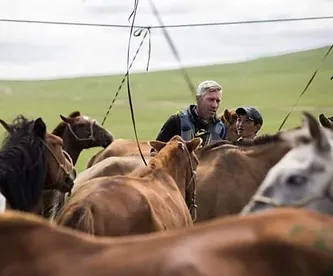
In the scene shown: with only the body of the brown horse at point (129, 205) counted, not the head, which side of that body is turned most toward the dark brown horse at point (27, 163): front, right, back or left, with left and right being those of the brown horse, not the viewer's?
left

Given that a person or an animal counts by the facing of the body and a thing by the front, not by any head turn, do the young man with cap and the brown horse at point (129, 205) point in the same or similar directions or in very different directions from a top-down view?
very different directions

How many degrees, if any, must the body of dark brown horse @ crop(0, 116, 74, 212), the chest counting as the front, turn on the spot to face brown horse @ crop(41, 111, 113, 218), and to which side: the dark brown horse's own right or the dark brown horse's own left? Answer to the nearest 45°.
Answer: approximately 45° to the dark brown horse's own left

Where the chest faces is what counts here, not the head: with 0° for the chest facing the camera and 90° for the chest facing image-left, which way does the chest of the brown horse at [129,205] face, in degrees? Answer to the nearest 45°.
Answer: approximately 225°

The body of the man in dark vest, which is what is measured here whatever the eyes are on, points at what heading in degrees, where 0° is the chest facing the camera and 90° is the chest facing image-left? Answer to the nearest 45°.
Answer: approximately 315°

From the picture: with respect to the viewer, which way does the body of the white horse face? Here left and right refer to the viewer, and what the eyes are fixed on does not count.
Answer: facing to the left of the viewer

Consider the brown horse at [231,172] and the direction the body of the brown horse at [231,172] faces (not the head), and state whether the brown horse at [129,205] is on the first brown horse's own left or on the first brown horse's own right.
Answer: on the first brown horse's own right
